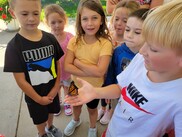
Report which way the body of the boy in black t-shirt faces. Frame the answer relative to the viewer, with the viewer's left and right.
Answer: facing the viewer and to the right of the viewer

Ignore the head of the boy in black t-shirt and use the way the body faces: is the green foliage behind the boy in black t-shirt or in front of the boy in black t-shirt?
behind
